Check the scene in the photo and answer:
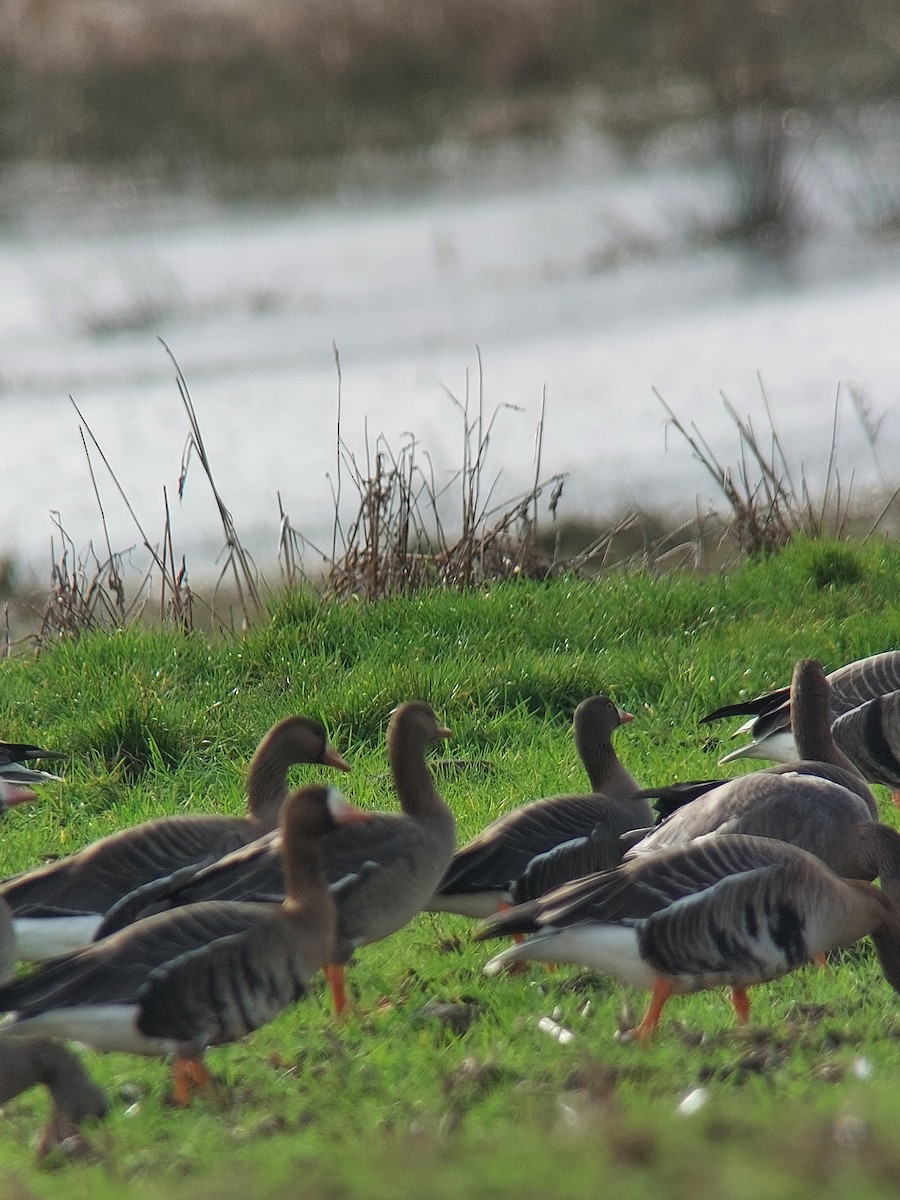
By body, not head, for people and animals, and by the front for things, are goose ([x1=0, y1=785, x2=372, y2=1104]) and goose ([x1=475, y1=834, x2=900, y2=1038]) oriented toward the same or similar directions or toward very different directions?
same or similar directions

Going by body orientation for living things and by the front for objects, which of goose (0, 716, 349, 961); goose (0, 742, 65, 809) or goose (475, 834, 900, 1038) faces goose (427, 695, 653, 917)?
goose (0, 716, 349, 961)

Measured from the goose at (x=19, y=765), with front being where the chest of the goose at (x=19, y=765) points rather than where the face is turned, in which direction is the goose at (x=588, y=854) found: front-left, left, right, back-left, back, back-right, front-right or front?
back-left

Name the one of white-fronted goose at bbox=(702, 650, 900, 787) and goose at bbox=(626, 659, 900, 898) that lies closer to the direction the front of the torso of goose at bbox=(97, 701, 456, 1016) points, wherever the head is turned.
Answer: the goose

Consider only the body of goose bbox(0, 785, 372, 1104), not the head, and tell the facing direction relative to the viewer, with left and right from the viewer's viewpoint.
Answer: facing to the right of the viewer

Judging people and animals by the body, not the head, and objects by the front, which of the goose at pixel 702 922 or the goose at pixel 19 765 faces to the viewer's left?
the goose at pixel 19 765

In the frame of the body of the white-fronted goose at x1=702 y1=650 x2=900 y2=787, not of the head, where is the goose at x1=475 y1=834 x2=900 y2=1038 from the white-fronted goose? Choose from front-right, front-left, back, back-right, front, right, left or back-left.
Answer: right

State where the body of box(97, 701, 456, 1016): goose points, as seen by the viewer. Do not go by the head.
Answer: to the viewer's right

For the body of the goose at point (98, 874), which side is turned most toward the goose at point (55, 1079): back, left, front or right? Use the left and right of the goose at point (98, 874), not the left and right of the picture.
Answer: right

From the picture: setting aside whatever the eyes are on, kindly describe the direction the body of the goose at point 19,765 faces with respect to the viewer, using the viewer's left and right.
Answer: facing to the left of the viewer

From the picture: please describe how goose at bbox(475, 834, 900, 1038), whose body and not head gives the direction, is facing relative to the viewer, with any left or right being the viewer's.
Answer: facing to the right of the viewer

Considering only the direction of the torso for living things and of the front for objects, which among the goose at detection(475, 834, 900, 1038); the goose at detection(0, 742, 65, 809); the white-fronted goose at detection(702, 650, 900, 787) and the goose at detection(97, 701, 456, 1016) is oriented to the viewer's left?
the goose at detection(0, 742, 65, 809)

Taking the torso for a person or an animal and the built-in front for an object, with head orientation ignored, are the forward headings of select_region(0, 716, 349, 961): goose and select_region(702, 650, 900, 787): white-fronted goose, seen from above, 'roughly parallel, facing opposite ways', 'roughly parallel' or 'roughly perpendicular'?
roughly parallel

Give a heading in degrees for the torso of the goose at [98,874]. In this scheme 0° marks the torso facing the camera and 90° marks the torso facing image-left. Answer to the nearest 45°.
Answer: approximately 270°

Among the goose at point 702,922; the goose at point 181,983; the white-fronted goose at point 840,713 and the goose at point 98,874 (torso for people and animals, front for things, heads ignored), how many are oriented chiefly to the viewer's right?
4

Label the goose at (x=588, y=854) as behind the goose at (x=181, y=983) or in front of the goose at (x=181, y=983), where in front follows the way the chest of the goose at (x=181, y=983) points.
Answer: in front

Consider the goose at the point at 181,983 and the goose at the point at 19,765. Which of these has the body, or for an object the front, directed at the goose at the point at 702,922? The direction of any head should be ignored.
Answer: the goose at the point at 181,983
